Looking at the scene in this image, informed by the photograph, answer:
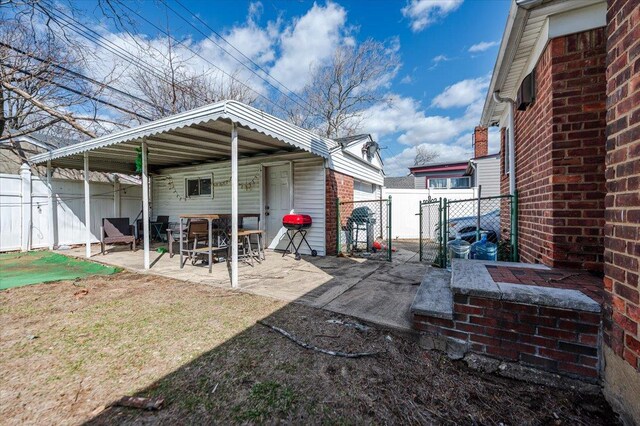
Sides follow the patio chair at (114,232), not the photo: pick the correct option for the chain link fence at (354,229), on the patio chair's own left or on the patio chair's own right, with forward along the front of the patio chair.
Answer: on the patio chair's own left

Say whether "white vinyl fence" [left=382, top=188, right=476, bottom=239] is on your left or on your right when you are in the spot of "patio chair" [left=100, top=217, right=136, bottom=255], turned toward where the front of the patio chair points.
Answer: on your left

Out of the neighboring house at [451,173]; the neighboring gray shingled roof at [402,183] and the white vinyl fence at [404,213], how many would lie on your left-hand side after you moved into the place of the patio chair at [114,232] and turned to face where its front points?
3

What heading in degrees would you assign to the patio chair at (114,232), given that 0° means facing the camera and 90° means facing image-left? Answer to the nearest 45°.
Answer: approximately 0°

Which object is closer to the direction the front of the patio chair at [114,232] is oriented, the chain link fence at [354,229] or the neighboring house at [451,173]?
the chain link fence

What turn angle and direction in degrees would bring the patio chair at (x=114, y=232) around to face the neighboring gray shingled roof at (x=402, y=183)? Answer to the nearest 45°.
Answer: approximately 90° to its left

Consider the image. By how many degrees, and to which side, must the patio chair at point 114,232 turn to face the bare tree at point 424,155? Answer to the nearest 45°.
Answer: approximately 90° to its left

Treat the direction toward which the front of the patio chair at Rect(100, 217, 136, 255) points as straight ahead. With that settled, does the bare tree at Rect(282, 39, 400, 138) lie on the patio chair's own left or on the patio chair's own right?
on the patio chair's own left

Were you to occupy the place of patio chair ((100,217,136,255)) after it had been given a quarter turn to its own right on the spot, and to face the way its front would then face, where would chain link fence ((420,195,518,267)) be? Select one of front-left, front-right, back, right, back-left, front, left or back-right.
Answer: back-left

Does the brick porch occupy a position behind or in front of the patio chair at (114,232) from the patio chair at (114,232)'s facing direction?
in front

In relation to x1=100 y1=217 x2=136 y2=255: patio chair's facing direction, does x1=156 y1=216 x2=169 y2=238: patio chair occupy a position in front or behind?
behind
